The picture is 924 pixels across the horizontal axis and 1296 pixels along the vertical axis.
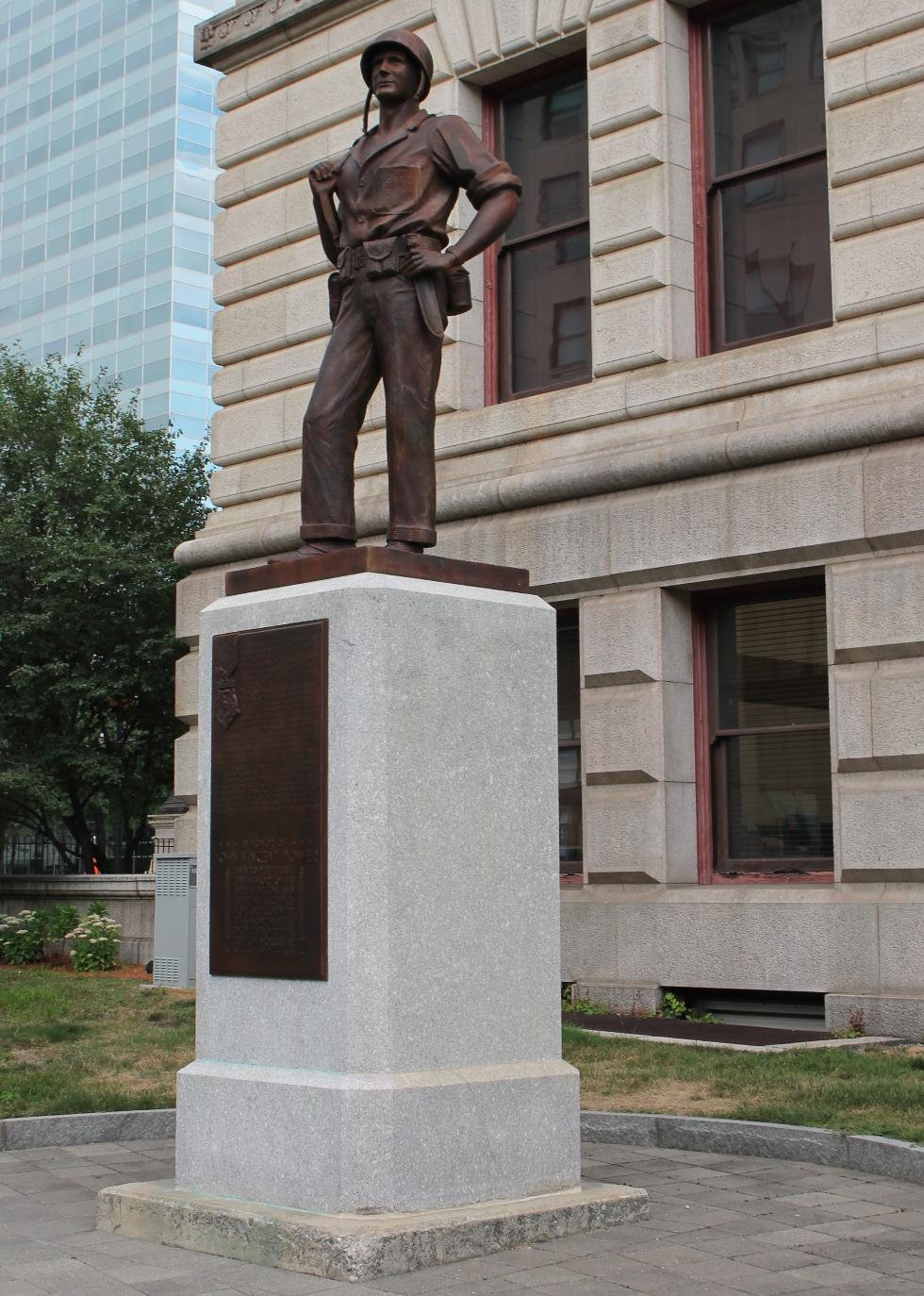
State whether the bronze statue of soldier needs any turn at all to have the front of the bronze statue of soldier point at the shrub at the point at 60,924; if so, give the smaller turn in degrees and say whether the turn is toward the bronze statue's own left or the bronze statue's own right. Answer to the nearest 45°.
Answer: approximately 135° to the bronze statue's own right

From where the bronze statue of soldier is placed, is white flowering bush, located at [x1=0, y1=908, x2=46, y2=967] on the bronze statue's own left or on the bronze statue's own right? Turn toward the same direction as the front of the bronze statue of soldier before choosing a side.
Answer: on the bronze statue's own right

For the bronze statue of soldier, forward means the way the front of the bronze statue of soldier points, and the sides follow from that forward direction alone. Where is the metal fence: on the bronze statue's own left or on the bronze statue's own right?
on the bronze statue's own right

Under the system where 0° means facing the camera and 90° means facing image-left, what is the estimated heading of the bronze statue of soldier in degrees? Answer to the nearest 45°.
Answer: approximately 45°

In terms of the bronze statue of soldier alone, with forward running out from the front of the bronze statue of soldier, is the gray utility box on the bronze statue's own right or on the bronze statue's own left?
on the bronze statue's own right

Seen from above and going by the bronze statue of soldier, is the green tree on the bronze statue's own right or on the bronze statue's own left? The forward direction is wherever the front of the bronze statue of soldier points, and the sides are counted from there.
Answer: on the bronze statue's own right

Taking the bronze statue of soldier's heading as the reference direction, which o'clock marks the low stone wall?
The low stone wall is roughly at 4 o'clock from the bronze statue of soldier.

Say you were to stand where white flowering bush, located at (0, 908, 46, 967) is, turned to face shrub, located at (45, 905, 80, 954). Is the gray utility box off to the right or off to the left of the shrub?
right
